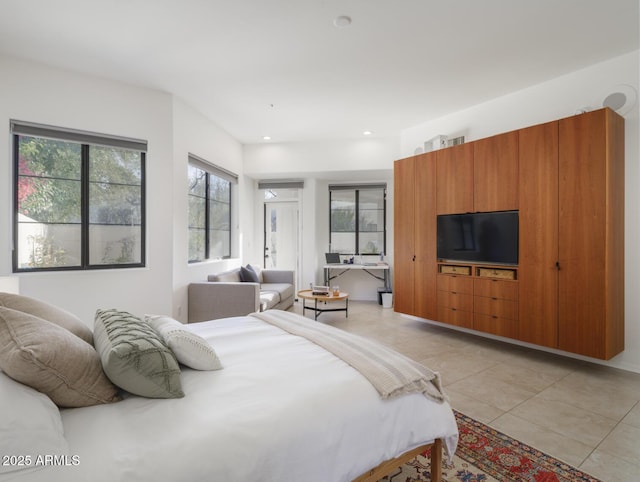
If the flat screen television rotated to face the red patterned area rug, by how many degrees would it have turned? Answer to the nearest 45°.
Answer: approximately 45° to its left

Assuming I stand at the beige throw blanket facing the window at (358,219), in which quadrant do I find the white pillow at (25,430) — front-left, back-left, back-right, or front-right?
back-left

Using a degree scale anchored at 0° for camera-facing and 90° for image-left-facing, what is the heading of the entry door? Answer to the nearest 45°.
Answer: approximately 0°

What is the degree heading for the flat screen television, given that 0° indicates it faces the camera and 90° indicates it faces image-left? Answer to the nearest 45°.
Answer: approximately 45°

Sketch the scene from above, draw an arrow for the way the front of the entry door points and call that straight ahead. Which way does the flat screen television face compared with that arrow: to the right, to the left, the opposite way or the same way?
to the right

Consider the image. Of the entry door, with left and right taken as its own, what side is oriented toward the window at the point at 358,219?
left

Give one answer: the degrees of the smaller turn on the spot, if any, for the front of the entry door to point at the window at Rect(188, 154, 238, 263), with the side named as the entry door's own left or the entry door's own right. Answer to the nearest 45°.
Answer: approximately 45° to the entry door's own right

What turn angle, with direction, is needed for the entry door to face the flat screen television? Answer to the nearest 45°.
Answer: approximately 45° to its left

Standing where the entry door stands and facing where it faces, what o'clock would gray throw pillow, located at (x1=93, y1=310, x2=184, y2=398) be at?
The gray throw pillow is roughly at 12 o'clock from the entry door.

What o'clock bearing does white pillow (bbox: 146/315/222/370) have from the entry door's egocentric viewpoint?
The white pillow is roughly at 12 o'clock from the entry door.

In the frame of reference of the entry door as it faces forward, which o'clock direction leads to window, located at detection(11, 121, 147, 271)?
The window is roughly at 1 o'clock from the entry door.
